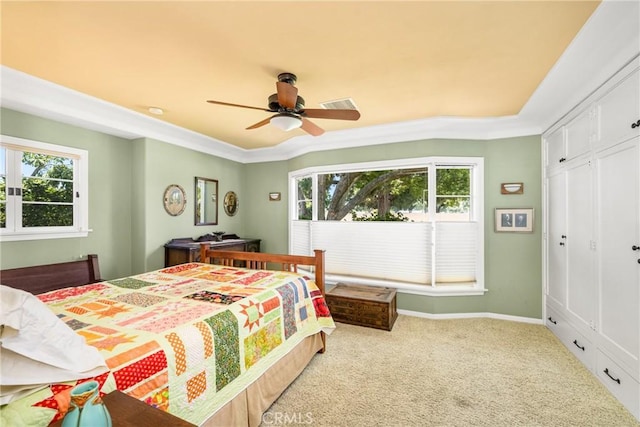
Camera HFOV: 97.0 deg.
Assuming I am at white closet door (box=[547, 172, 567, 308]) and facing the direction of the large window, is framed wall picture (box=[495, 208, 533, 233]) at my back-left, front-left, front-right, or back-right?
front-right

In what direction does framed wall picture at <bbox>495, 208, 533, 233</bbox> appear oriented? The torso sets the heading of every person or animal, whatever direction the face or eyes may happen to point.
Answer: toward the camera

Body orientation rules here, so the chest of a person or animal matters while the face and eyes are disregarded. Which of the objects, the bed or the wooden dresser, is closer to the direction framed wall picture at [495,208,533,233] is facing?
the bed

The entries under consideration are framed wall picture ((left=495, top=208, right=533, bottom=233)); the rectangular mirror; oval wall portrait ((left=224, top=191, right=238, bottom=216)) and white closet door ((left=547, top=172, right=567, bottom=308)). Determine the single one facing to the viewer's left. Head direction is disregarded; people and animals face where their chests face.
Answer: the white closet door

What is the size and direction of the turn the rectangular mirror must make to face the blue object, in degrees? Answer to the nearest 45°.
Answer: approximately 45° to its right

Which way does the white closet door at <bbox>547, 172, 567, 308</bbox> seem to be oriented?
to the viewer's left

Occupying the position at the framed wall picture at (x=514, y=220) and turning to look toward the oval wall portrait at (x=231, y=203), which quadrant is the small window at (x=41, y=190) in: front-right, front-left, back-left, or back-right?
front-left

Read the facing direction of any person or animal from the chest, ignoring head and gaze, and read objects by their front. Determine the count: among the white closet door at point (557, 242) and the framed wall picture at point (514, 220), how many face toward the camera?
1

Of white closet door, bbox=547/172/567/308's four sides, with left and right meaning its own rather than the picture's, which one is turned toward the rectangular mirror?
front

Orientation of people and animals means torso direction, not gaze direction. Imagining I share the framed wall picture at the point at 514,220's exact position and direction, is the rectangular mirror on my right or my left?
on my right

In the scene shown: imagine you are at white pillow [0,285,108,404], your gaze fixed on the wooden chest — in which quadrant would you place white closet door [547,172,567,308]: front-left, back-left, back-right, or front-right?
front-right

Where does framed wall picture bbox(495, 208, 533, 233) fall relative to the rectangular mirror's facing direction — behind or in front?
in front

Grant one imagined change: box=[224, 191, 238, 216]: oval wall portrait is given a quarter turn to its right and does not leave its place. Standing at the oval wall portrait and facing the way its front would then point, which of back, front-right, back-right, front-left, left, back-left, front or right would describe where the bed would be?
front-left

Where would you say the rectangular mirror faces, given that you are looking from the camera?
facing the viewer and to the right of the viewer

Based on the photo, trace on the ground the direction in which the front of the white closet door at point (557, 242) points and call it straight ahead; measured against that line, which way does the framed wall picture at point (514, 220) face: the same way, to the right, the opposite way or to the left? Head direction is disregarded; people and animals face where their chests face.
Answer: to the left
